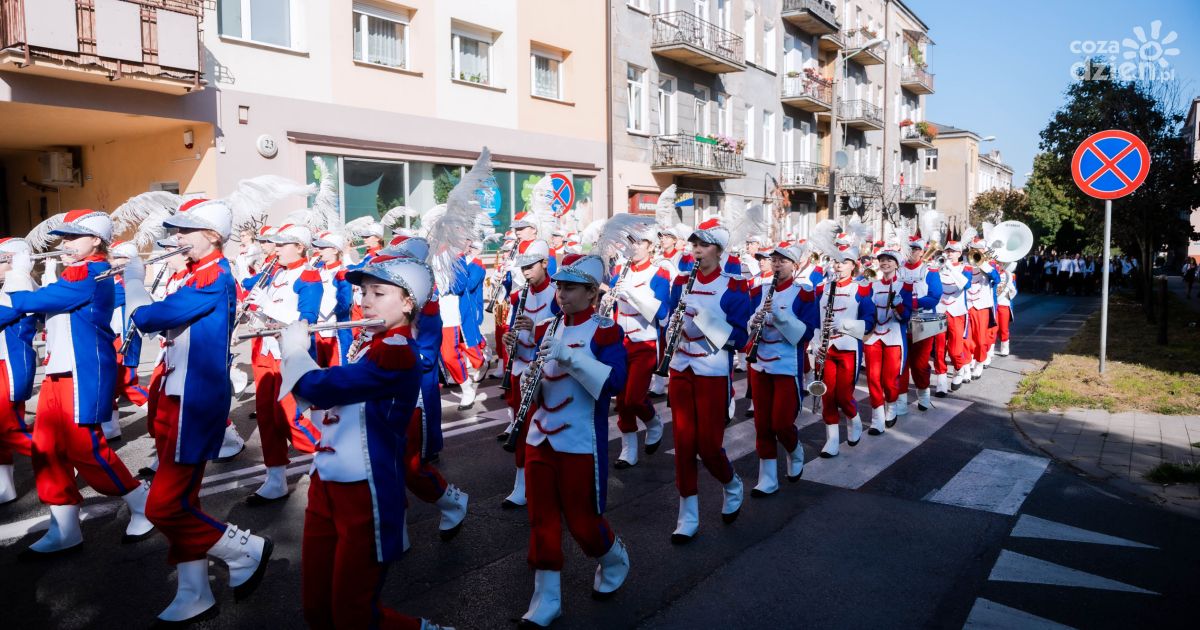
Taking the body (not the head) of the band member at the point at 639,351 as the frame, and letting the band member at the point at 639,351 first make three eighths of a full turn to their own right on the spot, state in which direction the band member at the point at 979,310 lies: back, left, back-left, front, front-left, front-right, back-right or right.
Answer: front-right

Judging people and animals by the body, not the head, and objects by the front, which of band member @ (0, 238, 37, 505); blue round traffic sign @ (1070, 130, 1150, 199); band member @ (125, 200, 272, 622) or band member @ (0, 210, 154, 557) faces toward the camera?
the blue round traffic sign

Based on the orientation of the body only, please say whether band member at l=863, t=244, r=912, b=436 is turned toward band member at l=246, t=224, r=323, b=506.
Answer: yes

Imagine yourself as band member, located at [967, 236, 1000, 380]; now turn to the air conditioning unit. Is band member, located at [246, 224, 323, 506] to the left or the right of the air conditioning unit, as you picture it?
left

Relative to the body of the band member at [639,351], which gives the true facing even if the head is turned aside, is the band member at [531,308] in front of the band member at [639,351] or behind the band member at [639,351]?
in front

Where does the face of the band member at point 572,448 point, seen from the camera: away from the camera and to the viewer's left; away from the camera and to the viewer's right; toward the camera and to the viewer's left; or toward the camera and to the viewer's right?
toward the camera and to the viewer's left

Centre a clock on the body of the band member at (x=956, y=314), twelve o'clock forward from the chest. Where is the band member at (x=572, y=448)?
the band member at (x=572, y=448) is roughly at 11 o'clock from the band member at (x=956, y=314).

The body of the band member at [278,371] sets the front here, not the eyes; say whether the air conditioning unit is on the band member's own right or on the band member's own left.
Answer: on the band member's own right

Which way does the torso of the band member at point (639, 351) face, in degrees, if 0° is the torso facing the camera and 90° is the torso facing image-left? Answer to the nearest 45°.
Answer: approximately 45°

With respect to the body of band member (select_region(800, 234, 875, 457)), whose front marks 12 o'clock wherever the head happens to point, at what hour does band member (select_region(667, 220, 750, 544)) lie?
band member (select_region(667, 220, 750, 544)) is roughly at 11 o'clock from band member (select_region(800, 234, 875, 457)).

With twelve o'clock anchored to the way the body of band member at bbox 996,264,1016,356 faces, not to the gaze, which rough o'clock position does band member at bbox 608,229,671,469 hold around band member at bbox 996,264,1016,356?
band member at bbox 608,229,671,469 is roughly at 11 o'clock from band member at bbox 996,264,1016,356.

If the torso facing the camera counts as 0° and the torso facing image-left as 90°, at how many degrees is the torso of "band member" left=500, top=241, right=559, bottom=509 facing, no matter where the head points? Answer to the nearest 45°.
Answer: approximately 45°

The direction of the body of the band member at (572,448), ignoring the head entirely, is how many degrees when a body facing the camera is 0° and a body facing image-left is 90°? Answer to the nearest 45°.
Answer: approximately 45°

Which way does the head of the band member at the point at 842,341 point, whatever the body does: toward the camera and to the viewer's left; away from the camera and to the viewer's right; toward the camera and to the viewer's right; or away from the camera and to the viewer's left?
toward the camera and to the viewer's left

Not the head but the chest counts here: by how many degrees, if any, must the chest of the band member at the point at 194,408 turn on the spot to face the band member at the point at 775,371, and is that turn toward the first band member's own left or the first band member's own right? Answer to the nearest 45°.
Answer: approximately 180°

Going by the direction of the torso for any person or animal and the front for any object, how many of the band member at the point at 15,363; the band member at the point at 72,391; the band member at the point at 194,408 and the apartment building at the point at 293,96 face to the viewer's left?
3

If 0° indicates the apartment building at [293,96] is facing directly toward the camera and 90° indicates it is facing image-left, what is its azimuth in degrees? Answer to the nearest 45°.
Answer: approximately 315°

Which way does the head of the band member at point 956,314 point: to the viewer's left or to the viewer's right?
to the viewer's left

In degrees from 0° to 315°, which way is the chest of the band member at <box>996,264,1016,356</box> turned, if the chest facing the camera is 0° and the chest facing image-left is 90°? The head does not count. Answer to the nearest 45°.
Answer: approximately 45°
